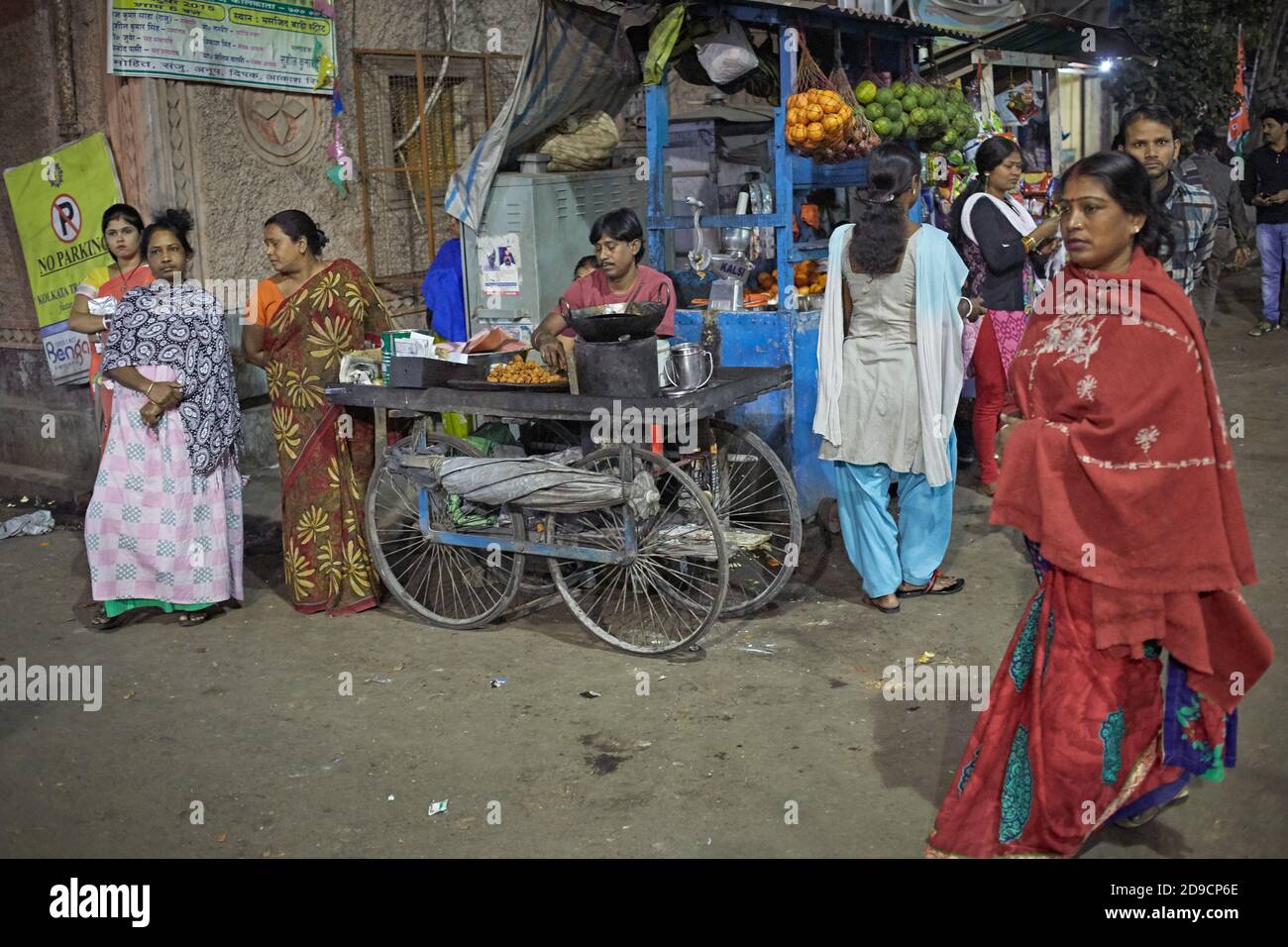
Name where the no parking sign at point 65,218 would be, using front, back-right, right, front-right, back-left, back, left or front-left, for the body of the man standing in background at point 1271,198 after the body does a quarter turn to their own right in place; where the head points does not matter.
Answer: left

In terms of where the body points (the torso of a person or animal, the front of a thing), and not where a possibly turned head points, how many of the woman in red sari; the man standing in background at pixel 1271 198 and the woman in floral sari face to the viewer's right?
0

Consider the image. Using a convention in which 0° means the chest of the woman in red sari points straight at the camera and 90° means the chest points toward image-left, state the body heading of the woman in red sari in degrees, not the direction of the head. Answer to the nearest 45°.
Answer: approximately 45°

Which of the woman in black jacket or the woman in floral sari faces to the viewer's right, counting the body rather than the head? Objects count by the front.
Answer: the woman in black jacket

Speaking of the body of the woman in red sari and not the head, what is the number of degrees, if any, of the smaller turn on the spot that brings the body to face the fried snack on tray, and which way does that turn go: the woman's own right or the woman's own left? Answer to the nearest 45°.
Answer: approximately 90° to the woman's own right

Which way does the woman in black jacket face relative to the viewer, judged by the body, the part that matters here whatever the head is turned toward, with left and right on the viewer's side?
facing to the right of the viewer

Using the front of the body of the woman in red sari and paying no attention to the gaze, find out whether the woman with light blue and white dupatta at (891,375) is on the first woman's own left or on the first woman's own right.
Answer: on the first woman's own right

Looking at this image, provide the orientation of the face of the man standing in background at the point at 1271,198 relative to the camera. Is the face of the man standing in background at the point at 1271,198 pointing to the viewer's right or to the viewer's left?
to the viewer's left

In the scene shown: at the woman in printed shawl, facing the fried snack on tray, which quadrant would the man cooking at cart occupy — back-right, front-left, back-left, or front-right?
front-left

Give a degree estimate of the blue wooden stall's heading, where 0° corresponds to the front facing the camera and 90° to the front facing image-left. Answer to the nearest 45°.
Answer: approximately 315°
